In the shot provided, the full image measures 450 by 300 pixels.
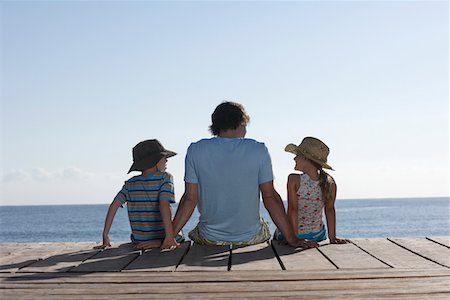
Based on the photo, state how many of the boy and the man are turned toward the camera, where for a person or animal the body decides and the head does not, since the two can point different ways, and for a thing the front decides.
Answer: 0

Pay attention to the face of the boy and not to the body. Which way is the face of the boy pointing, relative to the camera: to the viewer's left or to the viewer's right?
to the viewer's right

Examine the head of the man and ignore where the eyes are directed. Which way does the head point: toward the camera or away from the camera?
away from the camera

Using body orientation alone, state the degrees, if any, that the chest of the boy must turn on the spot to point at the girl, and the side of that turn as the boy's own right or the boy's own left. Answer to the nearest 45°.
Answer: approximately 45° to the boy's own right

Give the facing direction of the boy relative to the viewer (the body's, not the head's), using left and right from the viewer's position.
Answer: facing away from the viewer and to the right of the viewer

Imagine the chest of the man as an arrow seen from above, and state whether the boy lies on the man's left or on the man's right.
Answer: on the man's left

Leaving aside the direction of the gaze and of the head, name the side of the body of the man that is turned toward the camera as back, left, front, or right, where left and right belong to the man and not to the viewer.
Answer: back

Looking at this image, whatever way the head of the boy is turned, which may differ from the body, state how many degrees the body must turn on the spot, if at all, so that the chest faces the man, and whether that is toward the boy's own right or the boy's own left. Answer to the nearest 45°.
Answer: approximately 90° to the boy's own right
